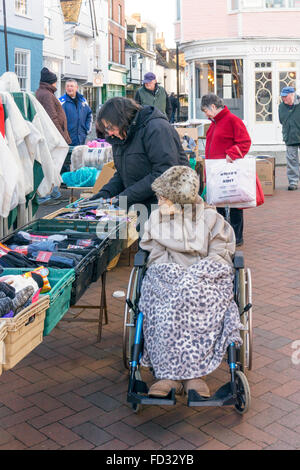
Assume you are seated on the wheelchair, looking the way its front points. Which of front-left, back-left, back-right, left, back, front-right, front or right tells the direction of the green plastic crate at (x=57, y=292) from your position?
right

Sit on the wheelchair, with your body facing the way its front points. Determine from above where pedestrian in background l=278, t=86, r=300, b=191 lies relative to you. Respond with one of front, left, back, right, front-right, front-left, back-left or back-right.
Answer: back

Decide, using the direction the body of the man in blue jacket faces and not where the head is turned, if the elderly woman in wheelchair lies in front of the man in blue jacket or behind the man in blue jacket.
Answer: in front

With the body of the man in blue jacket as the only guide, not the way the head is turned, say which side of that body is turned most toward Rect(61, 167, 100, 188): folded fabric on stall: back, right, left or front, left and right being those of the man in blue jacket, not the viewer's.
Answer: front

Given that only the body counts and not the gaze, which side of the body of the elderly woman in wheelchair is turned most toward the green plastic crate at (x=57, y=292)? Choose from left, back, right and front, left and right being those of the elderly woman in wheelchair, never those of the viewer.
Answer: right

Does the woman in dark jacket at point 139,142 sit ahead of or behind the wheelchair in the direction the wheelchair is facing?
behind

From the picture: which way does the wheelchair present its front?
toward the camera

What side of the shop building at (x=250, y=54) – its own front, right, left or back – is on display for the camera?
front

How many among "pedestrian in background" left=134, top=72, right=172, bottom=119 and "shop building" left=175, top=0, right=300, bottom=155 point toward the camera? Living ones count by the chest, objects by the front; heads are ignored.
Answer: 2

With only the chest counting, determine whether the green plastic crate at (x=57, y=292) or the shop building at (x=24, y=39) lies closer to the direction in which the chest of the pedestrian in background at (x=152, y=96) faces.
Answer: the green plastic crate

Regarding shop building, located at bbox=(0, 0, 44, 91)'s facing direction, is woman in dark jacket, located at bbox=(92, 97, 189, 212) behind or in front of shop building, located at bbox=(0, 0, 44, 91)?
in front

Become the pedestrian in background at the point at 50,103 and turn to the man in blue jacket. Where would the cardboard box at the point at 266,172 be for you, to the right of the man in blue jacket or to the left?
right

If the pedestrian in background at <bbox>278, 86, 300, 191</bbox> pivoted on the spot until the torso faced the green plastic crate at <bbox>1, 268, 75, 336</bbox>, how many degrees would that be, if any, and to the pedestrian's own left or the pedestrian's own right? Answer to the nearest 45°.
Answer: approximately 45° to the pedestrian's own left
